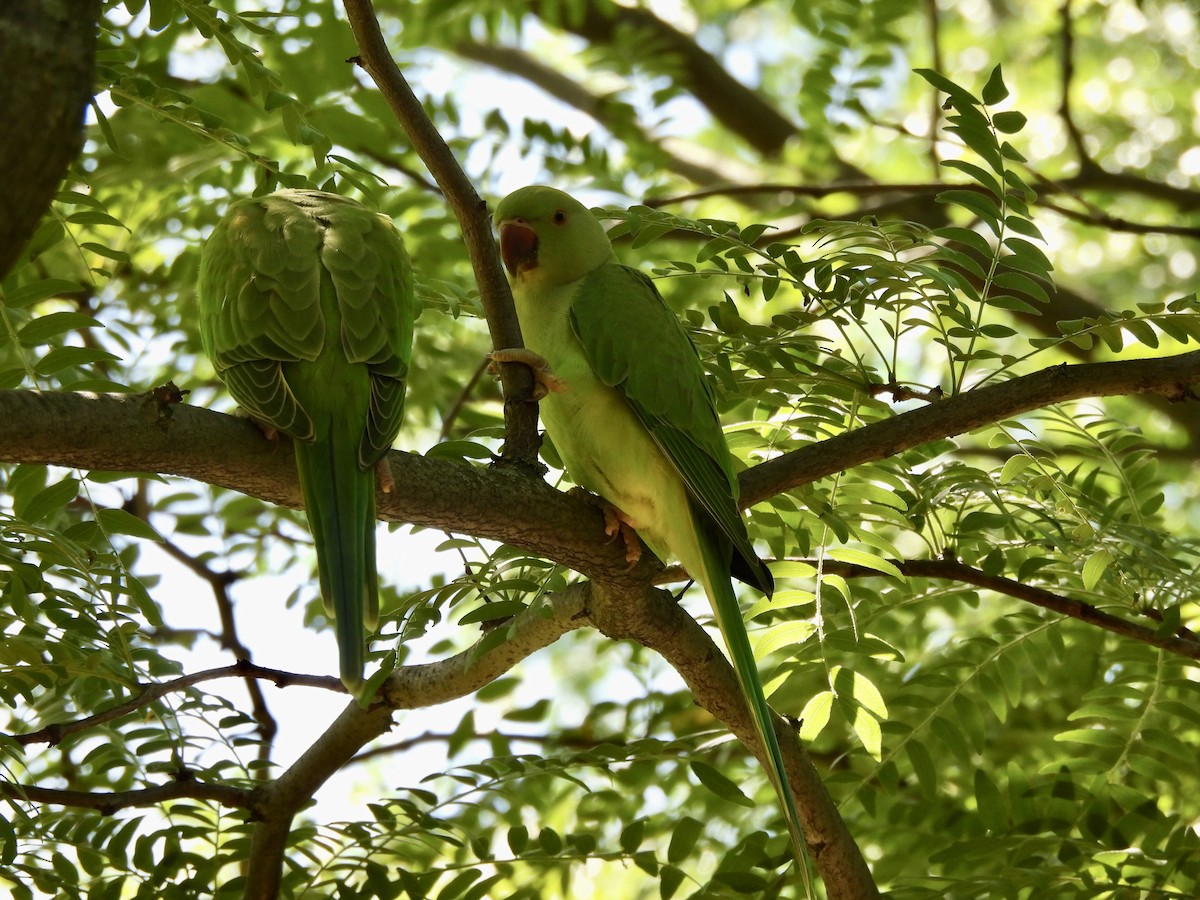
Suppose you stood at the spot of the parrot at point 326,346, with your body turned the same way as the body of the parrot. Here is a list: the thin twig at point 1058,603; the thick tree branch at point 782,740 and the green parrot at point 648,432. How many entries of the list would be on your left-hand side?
0

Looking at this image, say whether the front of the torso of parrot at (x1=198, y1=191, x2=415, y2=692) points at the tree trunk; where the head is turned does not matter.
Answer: no

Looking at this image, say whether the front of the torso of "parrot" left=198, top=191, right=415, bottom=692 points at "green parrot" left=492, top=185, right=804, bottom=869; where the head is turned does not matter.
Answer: no

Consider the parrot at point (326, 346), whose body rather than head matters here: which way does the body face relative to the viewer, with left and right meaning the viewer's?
facing away from the viewer

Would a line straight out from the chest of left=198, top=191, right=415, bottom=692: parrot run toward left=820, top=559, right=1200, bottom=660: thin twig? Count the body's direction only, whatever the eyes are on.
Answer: no

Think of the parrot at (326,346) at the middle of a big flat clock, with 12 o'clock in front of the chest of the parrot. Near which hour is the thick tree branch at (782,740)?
The thick tree branch is roughly at 2 o'clock from the parrot.
